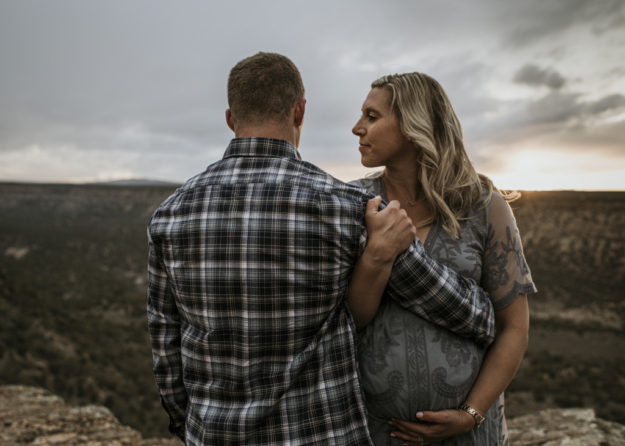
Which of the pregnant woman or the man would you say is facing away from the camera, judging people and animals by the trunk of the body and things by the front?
the man

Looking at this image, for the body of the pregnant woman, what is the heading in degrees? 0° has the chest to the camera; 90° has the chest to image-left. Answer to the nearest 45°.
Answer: approximately 45°

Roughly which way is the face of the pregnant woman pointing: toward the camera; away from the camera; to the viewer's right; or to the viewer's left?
to the viewer's left

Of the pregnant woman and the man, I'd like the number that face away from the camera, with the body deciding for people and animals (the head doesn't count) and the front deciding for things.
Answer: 1

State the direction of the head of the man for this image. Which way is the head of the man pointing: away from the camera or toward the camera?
away from the camera

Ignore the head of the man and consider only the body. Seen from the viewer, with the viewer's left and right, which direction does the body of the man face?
facing away from the viewer
